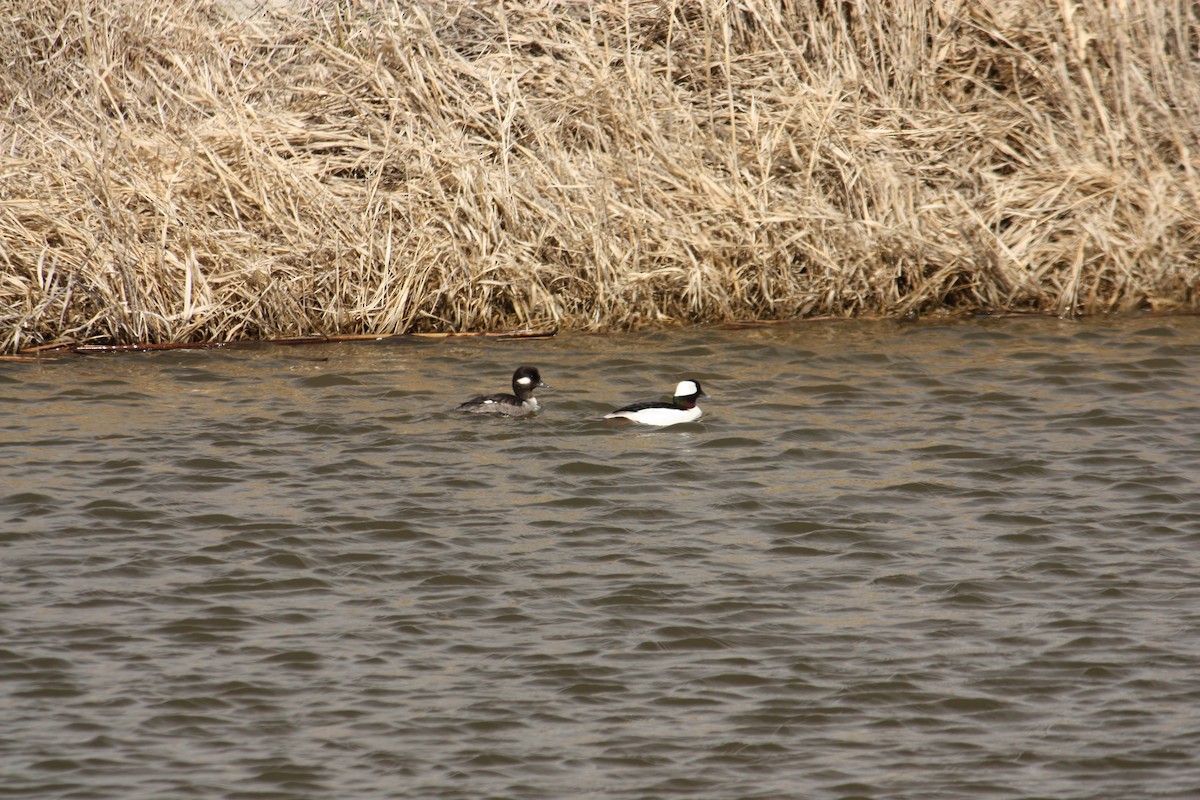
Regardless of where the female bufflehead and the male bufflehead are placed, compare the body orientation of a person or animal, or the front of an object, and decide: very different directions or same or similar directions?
same or similar directions

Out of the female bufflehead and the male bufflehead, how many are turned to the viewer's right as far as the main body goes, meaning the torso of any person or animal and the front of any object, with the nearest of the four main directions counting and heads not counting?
2

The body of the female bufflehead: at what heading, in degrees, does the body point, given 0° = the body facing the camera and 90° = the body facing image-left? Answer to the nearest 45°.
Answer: approximately 270°

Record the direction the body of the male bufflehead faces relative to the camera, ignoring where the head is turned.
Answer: to the viewer's right

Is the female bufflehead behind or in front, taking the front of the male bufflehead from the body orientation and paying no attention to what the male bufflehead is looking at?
behind

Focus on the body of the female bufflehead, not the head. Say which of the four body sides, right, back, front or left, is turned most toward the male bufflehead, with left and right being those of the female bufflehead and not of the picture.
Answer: front
